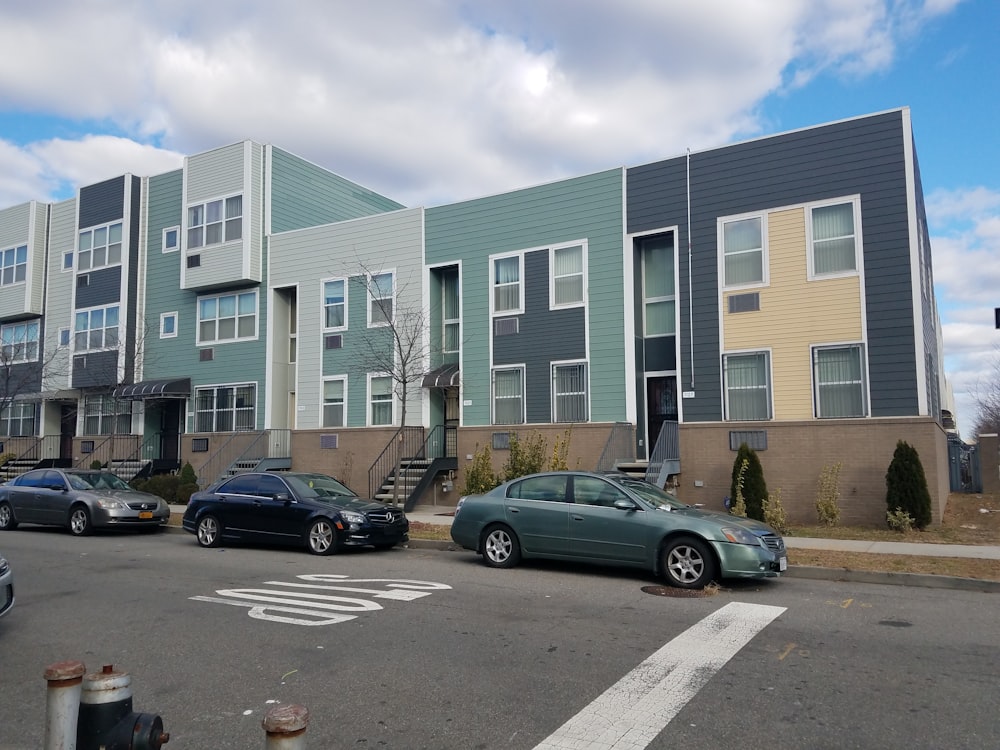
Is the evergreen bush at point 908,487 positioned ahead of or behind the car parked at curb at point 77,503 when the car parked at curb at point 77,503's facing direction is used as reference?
ahead

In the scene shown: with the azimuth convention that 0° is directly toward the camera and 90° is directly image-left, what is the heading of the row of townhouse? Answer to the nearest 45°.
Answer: approximately 45°

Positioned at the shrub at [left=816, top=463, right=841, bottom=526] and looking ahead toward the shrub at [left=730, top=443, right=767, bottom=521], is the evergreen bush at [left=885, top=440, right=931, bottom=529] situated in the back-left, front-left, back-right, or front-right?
back-left

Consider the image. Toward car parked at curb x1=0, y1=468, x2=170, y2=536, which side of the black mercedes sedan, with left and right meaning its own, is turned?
back

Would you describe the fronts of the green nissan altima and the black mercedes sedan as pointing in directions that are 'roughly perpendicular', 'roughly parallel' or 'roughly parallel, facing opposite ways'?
roughly parallel

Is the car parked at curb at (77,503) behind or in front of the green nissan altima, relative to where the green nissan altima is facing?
behind

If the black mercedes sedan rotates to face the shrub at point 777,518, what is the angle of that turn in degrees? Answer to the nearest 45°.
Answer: approximately 45° to its left

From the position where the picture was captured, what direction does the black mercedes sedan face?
facing the viewer and to the right of the viewer

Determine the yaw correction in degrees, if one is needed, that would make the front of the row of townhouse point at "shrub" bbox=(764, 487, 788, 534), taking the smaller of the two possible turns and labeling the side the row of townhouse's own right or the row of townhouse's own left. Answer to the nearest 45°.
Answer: approximately 90° to the row of townhouse's own left

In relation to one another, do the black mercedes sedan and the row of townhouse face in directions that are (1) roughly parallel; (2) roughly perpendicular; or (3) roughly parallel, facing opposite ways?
roughly perpendicular

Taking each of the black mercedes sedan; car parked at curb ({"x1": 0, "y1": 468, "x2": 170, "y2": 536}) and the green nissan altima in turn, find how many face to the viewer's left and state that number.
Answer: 0

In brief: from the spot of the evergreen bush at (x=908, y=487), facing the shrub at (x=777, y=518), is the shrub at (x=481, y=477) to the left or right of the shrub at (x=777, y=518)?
right

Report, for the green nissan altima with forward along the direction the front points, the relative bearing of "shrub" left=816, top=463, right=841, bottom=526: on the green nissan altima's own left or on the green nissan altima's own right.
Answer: on the green nissan altima's own left

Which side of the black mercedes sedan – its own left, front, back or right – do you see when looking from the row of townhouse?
left

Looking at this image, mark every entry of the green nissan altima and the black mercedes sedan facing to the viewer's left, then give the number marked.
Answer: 0
